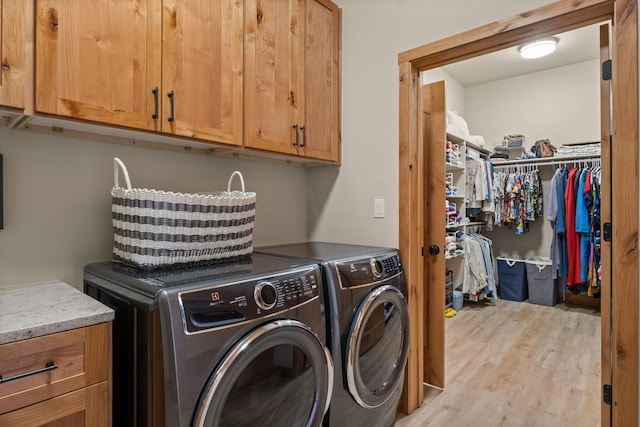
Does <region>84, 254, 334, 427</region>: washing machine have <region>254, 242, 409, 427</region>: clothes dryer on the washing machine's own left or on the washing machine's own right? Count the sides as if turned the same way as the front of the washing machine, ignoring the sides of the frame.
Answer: on the washing machine's own left

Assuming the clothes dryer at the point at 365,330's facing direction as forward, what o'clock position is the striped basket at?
The striped basket is roughly at 4 o'clock from the clothes dryer.

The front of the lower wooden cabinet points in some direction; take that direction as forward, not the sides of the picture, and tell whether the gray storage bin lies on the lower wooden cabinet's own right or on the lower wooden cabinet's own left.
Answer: on the lower wooden cabinet's own left

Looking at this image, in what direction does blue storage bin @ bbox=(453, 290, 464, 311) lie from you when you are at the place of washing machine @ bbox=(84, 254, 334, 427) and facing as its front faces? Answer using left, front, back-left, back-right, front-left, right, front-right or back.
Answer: left

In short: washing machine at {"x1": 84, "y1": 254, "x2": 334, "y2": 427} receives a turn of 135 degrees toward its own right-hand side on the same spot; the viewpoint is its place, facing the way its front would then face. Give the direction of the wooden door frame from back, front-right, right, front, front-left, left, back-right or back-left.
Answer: back

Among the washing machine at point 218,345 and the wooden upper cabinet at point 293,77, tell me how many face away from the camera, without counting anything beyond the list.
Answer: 0

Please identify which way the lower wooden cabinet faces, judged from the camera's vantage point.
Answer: facing the viewer and to the right of the viewer

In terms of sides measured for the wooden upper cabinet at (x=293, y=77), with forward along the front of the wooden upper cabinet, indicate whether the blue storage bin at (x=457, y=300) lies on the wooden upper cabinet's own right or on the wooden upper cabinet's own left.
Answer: on the wooden upper cabinet's own left

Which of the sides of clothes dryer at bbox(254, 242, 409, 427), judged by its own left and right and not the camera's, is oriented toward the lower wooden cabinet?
right

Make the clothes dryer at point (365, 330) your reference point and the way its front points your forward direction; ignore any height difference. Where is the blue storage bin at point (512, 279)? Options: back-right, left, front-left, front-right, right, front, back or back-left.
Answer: left

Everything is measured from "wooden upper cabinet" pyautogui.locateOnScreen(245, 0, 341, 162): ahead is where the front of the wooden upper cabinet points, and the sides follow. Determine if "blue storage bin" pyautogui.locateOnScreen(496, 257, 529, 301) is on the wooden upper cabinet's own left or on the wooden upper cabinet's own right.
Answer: on the wooden upper cabinet's own left

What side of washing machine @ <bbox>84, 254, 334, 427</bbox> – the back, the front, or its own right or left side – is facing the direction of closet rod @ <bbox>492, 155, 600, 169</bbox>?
left
